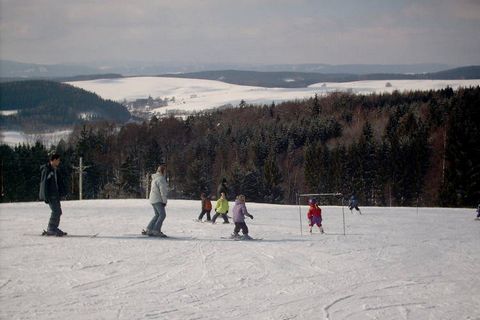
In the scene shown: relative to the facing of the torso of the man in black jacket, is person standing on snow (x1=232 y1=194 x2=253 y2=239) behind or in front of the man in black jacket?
in front

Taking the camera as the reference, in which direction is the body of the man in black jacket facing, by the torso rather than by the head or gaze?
to the viewer's right

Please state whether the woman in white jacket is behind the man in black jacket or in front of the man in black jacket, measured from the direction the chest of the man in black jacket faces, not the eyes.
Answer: in front
